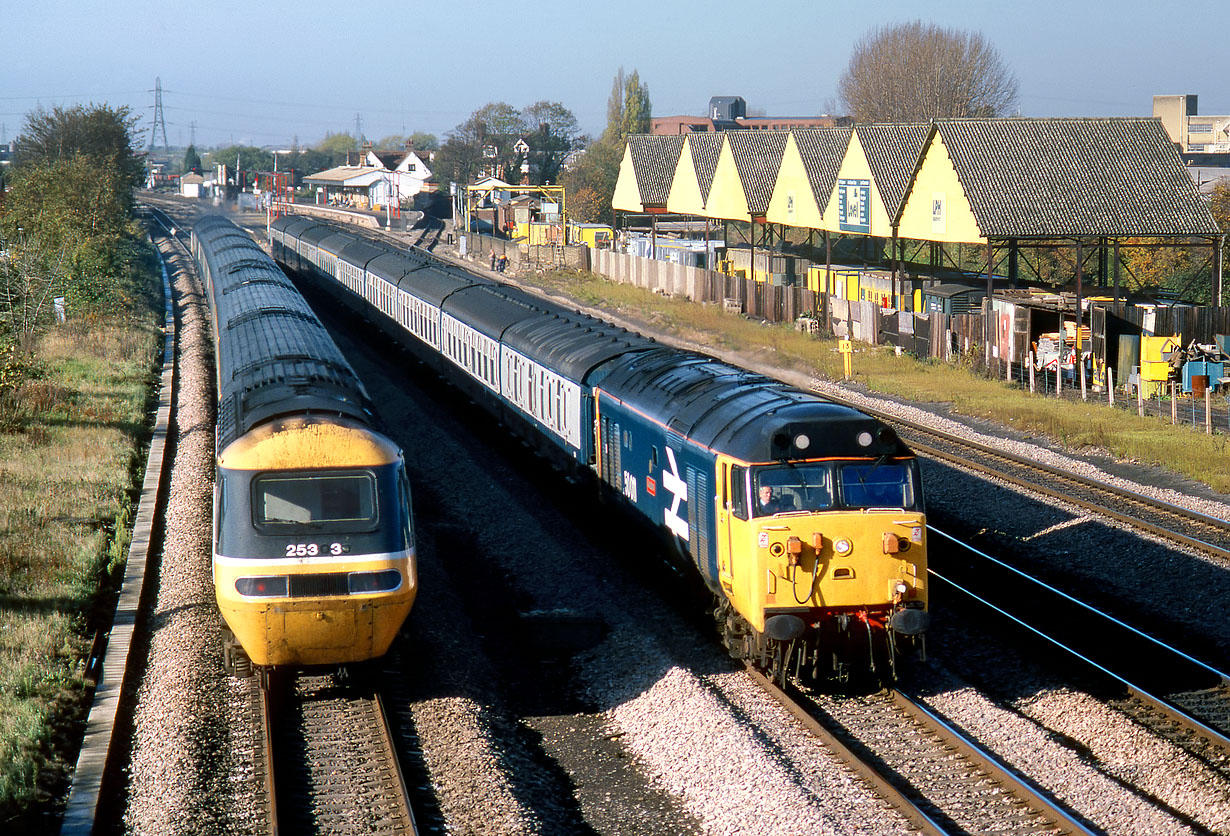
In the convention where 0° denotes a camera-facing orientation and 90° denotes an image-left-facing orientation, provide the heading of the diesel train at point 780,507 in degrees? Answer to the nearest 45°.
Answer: approximately 315°

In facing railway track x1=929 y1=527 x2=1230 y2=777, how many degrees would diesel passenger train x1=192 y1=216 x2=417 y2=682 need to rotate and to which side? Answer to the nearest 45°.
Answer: approximately 90° to its left

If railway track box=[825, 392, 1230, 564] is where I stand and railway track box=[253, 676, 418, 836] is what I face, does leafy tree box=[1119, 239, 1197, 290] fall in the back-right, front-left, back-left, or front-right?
back-right

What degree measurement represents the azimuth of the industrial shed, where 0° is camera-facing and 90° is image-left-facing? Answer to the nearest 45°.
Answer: approximately 45°

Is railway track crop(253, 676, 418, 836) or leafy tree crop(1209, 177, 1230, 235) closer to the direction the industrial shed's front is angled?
the railway track

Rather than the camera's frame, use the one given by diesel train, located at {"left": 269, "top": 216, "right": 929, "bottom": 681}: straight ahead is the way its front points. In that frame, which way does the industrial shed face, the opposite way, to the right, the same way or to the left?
to the right

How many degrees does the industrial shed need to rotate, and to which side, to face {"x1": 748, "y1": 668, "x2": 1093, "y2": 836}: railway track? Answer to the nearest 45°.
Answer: approximately 45° to its left

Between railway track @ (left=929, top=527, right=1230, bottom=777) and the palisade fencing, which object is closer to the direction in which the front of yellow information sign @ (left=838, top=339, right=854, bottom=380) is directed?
the railway track

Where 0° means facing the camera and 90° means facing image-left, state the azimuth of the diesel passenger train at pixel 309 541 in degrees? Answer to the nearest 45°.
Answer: approximately 0°
